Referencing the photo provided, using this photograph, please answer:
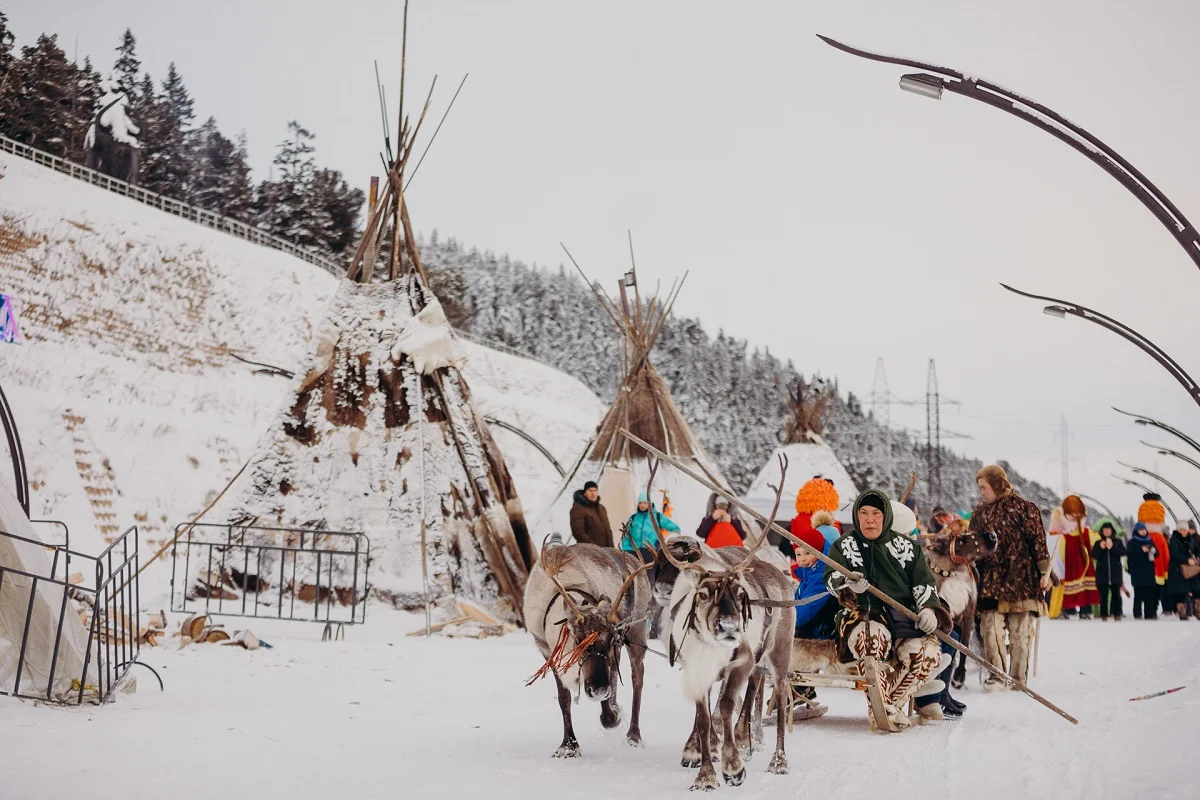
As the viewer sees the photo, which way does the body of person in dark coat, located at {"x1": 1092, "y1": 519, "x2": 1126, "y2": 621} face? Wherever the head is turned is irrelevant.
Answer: toward the camera

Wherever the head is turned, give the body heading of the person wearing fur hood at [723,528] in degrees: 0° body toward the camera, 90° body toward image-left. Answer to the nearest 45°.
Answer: approximately 0°

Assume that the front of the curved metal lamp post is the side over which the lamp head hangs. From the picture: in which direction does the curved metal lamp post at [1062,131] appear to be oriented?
to the viewer's left

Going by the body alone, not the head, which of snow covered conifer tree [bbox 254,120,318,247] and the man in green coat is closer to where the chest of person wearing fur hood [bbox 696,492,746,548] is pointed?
the man in green coat

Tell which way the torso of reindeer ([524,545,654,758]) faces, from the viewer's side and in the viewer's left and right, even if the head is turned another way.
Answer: facing the viewer

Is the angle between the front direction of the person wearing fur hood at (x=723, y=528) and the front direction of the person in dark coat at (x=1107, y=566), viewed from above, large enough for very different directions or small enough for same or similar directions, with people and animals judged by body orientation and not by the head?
same or similar directions

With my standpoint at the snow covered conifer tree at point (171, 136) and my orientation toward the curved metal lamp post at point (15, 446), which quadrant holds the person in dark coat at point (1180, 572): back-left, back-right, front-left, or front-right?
front-left

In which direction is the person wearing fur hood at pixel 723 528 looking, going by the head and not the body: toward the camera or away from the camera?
toward the camera
